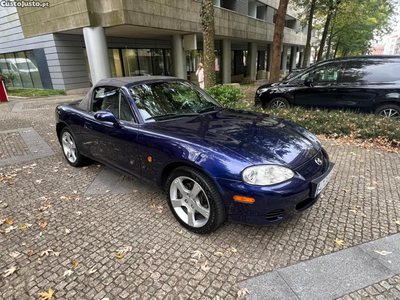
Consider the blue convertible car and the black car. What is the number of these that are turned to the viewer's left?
1

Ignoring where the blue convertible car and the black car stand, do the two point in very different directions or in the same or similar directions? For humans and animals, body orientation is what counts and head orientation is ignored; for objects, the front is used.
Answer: very different directions

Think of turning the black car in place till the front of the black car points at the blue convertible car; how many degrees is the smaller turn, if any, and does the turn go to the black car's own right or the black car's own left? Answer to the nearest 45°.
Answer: approximately 90° to the black car's own left

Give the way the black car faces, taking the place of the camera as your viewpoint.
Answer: facing to the left of the viewer

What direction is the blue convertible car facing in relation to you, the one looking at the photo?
facing the viewer and to the right of the viewer

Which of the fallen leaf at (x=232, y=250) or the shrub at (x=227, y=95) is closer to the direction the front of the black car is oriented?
the shrub

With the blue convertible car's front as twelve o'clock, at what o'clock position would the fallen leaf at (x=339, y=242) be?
The fallen leaf is roughly at 11 o'clock from the blue convertible car.

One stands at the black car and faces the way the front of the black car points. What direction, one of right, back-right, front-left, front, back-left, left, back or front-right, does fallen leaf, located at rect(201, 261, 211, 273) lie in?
left

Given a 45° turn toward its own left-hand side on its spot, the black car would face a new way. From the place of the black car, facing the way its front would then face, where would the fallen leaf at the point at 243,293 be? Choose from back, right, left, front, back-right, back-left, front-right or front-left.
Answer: front-left

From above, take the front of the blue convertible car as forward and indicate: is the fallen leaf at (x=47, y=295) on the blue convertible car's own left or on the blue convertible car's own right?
on the blue convertible car's own right

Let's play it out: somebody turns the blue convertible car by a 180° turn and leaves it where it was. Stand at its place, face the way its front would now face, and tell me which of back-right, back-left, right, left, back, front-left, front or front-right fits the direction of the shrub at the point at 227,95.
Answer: front-right

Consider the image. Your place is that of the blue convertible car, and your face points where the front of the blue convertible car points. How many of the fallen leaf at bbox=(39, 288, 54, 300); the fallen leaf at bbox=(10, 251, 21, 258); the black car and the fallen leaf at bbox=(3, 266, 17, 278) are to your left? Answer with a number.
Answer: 1

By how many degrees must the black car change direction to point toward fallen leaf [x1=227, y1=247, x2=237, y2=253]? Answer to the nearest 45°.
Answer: approximately 90° to its left
